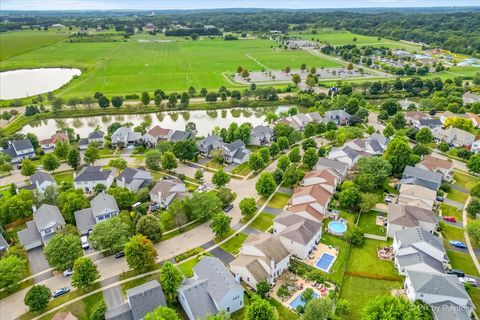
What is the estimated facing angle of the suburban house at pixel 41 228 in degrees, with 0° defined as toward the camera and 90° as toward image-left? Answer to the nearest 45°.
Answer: approximately 315°

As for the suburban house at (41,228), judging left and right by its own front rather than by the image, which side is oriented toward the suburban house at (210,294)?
front

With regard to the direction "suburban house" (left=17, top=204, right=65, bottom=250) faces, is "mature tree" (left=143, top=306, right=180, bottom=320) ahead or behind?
ahead

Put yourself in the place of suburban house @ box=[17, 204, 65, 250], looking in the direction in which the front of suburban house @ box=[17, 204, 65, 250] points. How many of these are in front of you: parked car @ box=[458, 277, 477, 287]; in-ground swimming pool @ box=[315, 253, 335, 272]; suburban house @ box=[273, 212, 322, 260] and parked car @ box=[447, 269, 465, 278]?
4

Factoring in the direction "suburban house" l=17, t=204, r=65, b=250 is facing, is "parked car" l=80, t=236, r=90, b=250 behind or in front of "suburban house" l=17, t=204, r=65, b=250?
in front

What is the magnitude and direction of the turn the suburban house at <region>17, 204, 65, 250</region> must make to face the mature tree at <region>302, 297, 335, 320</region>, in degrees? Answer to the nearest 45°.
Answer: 0° — it already faces it
